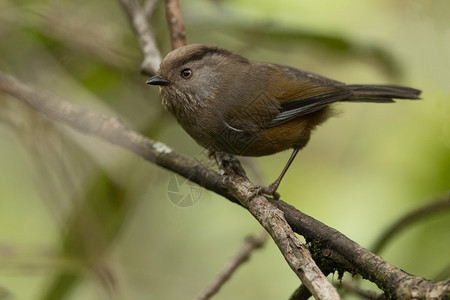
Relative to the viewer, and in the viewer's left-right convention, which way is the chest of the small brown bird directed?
facing to the left of the viewer
